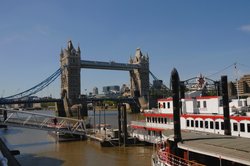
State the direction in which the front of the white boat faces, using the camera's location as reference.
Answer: facing away from the viewer and to the left of the viewer
